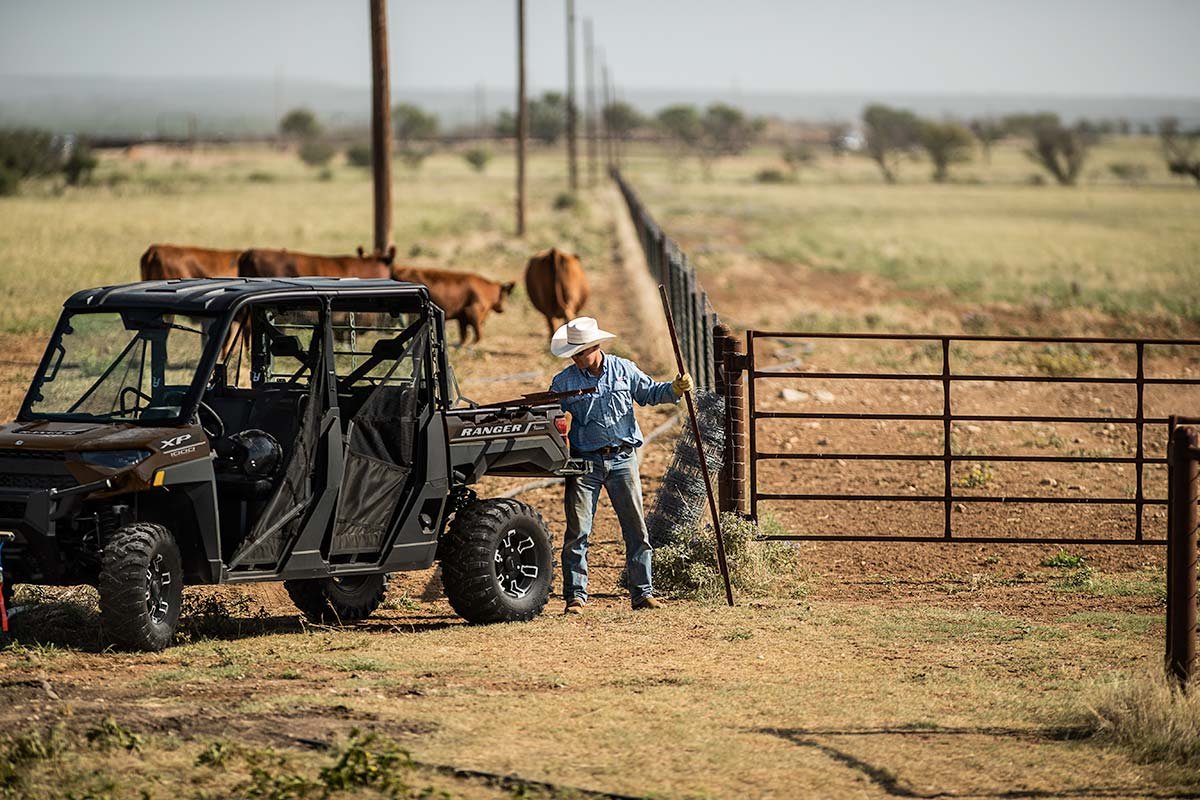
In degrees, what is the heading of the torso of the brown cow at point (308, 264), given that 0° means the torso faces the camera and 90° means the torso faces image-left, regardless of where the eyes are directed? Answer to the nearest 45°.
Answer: approximately 270°

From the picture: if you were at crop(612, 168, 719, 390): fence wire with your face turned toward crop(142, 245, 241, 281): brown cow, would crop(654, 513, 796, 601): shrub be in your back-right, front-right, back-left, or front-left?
back-left

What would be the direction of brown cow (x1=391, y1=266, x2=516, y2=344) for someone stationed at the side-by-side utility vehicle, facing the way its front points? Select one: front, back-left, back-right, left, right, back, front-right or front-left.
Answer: back-right

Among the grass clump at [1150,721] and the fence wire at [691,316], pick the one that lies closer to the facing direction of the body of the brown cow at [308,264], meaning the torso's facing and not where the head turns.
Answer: the fence wire

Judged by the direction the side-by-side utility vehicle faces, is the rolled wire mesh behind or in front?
behind

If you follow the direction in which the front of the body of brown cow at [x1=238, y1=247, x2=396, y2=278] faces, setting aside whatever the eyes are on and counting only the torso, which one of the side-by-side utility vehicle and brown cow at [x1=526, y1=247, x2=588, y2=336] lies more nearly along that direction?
the brown cow

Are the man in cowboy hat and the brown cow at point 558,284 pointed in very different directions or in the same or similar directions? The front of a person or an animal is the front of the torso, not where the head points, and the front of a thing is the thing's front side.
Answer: very different directions

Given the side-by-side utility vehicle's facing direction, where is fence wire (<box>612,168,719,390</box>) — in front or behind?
behind

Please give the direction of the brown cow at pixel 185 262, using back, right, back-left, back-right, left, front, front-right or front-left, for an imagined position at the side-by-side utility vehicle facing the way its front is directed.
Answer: back-right

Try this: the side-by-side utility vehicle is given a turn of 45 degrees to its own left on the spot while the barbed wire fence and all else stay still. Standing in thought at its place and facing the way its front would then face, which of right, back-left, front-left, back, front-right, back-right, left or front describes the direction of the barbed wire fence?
back-left
